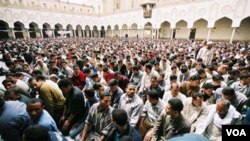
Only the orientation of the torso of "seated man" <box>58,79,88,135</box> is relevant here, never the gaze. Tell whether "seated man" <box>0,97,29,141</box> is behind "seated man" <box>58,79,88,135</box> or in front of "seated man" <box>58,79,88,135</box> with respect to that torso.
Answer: in front

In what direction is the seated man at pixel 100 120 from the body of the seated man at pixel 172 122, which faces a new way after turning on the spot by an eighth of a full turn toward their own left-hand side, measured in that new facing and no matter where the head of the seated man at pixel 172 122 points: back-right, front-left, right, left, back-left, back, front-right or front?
right

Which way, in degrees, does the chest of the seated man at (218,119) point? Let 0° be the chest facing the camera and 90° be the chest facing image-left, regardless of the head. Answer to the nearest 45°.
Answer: approximately 45°

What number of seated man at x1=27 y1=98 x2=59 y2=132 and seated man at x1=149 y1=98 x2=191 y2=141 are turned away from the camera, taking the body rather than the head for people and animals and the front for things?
0

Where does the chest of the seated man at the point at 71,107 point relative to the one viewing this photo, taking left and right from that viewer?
facing the viewer and to the left of the viewer

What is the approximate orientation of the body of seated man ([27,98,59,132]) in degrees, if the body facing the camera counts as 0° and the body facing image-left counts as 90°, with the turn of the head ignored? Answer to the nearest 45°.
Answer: approximately 45°

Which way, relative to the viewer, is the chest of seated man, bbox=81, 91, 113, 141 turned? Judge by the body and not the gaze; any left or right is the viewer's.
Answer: facing the viewer and to the right of the viewer

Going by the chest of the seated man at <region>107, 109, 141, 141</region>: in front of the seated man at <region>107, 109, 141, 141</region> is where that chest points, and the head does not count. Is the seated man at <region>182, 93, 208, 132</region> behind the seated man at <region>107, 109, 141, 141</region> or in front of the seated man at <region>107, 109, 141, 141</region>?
behind
